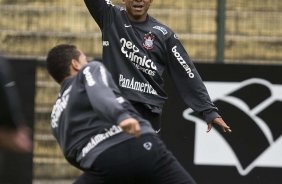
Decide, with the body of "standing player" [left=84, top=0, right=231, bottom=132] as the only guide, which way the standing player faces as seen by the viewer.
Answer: toward the camera

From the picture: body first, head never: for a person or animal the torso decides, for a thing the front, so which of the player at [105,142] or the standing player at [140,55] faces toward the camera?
the standing player

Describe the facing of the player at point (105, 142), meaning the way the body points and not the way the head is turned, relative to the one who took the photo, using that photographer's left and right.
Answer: facing away from the viewer and to the right of the viewer

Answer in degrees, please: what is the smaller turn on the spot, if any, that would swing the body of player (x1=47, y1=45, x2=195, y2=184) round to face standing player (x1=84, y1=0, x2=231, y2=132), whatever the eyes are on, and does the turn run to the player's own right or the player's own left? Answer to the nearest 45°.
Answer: approximately 45° to the player's own left

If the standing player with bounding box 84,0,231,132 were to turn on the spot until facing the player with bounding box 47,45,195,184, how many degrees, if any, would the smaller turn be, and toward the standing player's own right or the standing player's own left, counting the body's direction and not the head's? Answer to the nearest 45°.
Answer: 0° — they already face them

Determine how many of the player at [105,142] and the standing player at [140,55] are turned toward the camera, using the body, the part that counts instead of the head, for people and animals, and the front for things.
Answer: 1

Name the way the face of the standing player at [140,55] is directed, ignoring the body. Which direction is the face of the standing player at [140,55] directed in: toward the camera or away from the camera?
toward the camera
